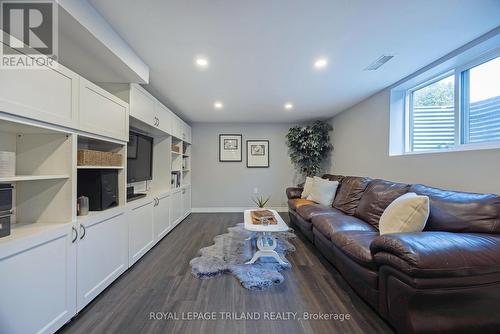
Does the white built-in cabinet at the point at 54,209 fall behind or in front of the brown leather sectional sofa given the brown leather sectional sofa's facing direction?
in front

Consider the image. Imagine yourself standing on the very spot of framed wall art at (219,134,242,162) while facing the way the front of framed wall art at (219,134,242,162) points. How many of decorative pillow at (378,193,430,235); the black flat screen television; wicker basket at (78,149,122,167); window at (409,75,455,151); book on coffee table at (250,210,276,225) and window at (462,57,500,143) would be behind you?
0

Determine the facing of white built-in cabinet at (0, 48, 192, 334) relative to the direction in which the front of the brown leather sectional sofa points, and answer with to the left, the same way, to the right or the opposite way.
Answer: the opposite way

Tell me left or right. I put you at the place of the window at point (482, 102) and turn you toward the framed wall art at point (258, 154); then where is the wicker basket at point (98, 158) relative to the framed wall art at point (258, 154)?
left

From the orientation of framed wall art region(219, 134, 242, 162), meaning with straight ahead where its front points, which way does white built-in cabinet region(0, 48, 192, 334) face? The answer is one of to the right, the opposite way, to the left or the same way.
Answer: to the left

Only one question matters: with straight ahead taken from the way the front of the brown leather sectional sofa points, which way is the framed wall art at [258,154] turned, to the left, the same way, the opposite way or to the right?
to the left

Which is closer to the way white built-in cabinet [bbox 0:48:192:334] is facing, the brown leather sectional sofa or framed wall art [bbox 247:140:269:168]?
the brown leather sectional sofa

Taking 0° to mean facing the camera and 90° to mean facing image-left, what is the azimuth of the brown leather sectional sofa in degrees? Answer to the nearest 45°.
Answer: approximately 45°

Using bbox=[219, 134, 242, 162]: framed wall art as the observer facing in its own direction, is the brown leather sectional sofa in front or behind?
in front

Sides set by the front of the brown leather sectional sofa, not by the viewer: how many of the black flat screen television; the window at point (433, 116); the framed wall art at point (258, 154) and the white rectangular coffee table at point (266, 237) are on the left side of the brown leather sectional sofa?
0

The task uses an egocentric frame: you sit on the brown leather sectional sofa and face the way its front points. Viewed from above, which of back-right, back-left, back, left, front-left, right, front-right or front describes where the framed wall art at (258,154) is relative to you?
right

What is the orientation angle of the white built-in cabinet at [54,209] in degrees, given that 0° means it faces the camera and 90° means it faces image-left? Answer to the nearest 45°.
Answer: approximately 315°

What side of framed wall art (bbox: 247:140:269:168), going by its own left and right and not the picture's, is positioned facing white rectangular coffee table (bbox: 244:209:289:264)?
front

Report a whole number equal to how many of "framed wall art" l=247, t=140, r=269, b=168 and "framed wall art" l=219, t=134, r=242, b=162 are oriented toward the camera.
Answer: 2

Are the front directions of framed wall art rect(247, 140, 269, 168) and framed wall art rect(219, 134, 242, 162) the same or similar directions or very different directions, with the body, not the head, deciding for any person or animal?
same or similar directions

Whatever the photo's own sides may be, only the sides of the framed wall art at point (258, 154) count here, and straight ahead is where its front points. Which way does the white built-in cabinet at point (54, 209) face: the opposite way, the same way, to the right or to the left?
to the left

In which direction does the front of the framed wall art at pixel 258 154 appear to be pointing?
toward the camera

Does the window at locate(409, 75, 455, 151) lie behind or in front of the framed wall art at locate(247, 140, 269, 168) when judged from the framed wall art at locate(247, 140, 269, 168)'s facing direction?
in front
